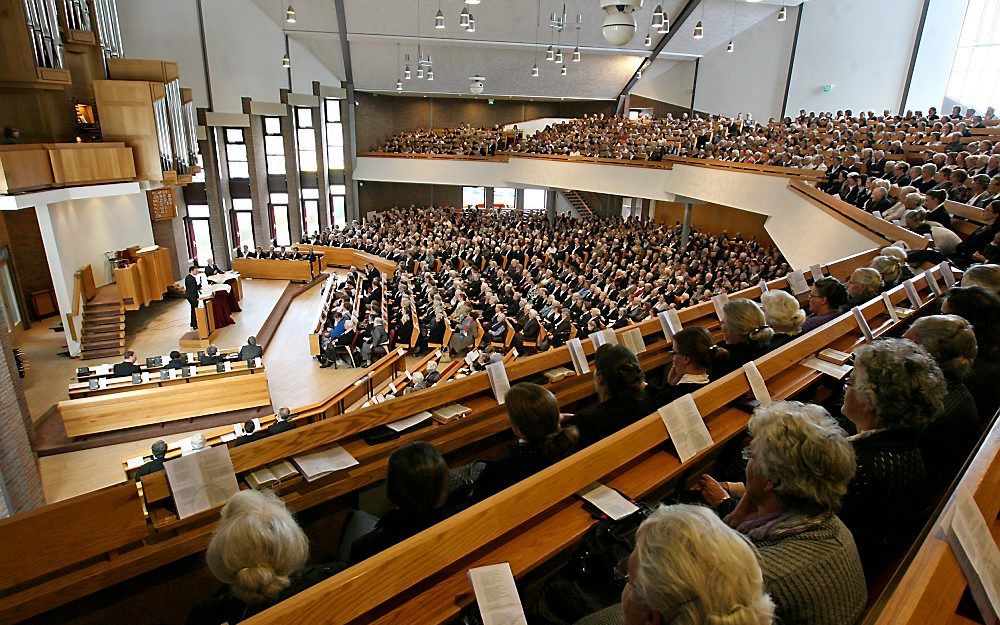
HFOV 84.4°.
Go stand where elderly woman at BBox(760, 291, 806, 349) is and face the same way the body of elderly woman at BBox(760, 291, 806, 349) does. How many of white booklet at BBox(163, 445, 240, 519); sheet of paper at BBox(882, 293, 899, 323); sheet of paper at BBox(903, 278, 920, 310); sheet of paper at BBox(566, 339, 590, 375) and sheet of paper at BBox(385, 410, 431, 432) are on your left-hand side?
3

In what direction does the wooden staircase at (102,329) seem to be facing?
toward the camera

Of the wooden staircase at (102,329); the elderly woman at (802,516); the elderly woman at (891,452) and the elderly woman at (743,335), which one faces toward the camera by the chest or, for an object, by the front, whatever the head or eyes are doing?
the wooden staircase

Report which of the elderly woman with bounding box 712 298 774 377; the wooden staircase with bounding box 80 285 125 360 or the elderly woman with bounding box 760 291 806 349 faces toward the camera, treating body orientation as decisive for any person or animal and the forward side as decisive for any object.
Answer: the wooden staircase

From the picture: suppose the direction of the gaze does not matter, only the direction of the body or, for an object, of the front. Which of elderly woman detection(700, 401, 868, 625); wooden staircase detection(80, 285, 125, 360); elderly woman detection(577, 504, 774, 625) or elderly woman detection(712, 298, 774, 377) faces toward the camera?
the wooden staircase

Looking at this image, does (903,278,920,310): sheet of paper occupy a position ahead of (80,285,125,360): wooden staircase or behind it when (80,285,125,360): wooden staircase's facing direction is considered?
ahead

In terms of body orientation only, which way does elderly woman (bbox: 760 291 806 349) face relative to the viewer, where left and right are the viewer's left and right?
facing away from the viewer and to the left of the viewer

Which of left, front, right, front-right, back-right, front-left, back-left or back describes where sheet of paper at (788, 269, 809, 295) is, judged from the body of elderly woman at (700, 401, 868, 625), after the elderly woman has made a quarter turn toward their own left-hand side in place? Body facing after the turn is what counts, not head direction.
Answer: back-right

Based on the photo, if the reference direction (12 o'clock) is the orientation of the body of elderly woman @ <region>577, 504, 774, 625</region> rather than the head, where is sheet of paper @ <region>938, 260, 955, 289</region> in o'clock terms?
The sheet of paper is roughly at 2 o'clock from the elderly woman.

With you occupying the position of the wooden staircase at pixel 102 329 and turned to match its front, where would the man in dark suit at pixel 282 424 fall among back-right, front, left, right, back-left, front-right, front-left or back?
front

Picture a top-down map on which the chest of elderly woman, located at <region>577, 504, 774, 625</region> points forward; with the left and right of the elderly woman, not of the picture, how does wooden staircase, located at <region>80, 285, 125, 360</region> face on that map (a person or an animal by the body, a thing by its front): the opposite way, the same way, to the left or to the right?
the opposite way

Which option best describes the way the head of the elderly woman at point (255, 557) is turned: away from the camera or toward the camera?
away from the camera

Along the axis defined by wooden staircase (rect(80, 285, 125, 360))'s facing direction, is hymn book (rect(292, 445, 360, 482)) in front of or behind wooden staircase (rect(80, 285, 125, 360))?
in front

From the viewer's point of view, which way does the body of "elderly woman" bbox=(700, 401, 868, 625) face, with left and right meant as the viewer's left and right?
facing away from the viewer and to the left of the viewer

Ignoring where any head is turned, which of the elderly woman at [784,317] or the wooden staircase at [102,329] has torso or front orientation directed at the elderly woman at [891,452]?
the wooden staircase

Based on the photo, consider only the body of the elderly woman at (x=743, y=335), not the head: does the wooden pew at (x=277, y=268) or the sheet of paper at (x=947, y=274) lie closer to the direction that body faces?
the wooden pew

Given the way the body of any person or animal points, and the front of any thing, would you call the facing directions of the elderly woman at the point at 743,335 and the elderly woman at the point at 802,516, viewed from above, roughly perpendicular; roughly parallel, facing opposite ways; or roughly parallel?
roughly parallel

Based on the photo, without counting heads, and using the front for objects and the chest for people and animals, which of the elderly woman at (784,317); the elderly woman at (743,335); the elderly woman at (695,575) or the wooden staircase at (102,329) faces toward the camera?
the wooden staircase

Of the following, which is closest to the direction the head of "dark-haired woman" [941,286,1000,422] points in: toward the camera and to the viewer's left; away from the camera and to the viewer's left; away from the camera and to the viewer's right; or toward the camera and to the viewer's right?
away from the camera and to the viewer's left
